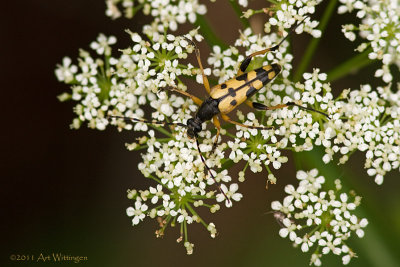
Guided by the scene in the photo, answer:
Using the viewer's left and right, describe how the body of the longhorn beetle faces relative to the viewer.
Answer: facing the viewer and to the left of the viewer
